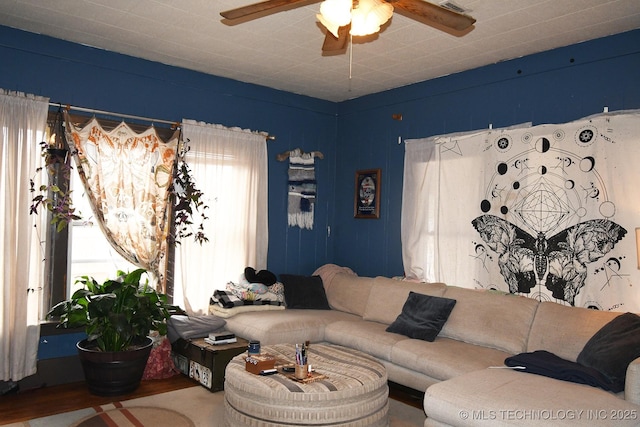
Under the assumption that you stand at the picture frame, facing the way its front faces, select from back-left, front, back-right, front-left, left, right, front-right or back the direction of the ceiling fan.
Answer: front-left

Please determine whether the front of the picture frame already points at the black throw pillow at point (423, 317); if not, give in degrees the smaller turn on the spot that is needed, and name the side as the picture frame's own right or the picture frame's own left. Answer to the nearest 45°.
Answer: approximately 45° to the picture frame's own left

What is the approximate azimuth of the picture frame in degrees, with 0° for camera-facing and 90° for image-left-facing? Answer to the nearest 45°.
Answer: approximately 45°

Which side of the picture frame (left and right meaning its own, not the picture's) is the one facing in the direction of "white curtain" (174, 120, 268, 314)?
front

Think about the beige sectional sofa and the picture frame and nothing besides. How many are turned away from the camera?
0

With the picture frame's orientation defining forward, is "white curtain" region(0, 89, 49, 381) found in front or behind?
in front

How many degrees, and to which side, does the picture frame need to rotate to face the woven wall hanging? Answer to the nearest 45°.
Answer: approximately 45° to its right

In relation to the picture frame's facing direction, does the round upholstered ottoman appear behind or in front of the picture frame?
in front

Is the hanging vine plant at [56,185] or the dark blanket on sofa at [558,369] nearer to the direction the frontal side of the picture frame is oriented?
the hanging vine plant

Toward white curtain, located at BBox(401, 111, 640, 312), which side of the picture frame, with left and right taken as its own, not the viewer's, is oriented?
left

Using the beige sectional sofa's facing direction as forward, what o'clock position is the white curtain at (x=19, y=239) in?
The white curtain is roughly at 1 o'clock from the beige sectional sofa.

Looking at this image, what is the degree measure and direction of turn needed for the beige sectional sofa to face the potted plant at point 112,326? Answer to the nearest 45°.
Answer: approximately 45° to its right
